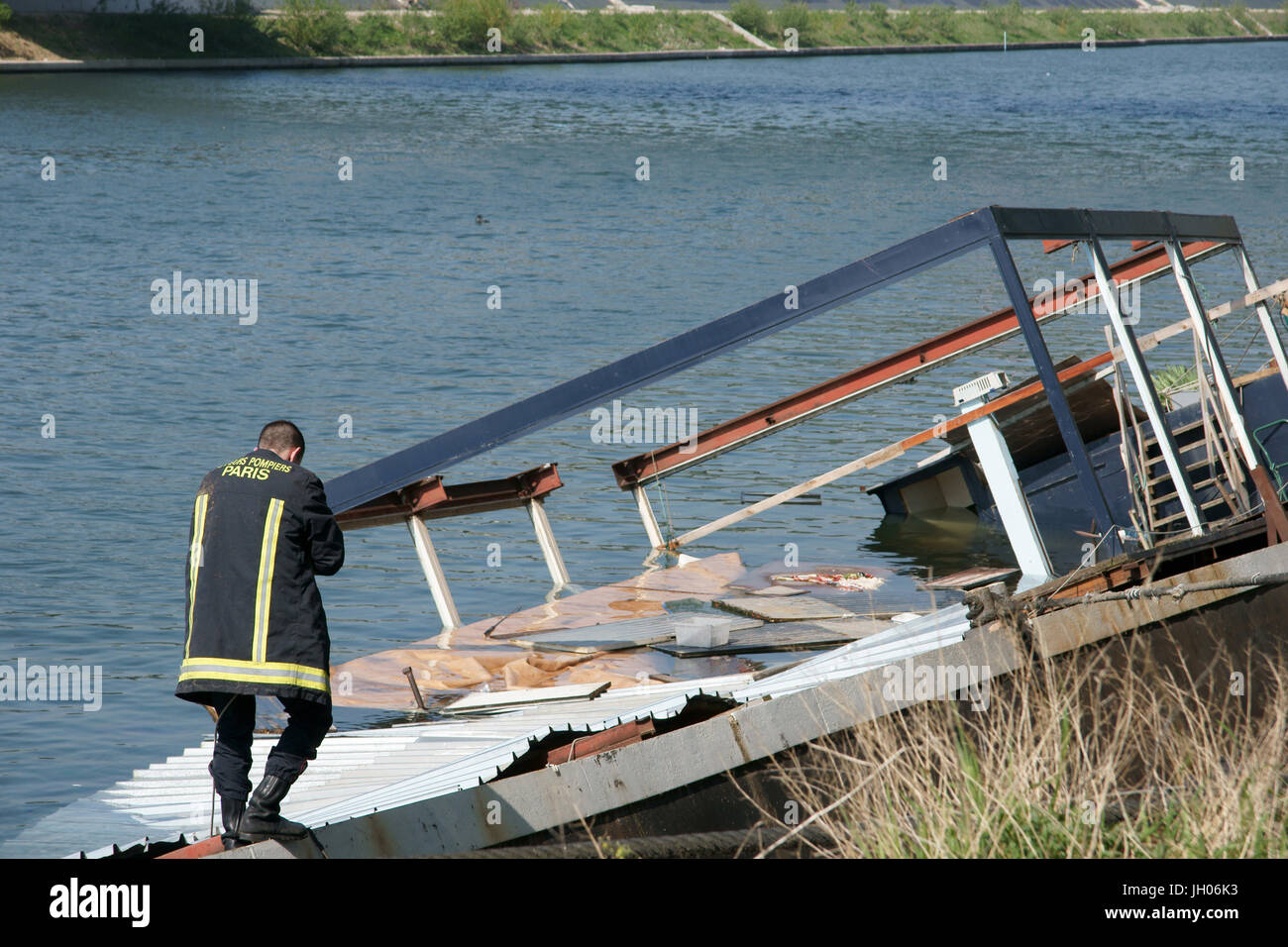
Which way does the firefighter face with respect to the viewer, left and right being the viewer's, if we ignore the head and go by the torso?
facing away from the viewer and to the right of the viewer

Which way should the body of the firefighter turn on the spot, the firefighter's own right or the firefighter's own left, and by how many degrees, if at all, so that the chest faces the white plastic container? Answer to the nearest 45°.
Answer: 0° — they already face it

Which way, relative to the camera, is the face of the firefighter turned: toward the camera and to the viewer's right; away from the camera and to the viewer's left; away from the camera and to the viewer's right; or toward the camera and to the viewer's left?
away from the camera and to the viewer's right
